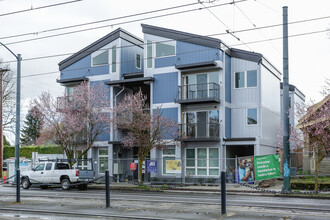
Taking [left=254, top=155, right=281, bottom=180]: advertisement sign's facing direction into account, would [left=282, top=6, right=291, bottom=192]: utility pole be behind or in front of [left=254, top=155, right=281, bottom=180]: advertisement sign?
in front

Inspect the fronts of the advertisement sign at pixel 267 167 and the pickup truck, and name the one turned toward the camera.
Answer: the advertisement sign

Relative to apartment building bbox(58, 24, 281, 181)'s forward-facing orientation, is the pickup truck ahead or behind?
ahead

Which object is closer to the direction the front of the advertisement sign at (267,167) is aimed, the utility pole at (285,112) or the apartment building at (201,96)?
the utility pole

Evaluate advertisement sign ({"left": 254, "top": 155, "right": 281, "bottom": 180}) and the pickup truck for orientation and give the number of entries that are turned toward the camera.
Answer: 1

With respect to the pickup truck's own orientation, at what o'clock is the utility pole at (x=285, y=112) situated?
The utility pole is roughly at 6 o'clock from the pickup truck.

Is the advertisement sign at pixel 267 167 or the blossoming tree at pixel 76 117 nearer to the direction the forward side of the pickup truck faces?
the blossoming tree

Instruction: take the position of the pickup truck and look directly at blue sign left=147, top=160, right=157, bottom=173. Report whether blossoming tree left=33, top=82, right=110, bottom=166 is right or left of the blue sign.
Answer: left

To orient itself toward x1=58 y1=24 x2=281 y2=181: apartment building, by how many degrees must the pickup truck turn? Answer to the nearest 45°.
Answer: approximately 135° to its right

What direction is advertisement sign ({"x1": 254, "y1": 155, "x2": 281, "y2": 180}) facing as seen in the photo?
toward the camera

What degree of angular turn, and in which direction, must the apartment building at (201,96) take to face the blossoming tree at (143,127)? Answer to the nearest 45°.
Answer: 0° — it already faces it

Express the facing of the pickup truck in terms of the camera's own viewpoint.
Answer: facing away from the viewer and to the left of the viewer

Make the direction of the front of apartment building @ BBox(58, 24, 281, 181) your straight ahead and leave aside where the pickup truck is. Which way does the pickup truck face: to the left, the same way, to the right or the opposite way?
to the right

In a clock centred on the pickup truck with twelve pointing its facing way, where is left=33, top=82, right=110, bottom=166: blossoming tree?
The blossoming tree is roughly at 2 o'clock from the pickup truck.
